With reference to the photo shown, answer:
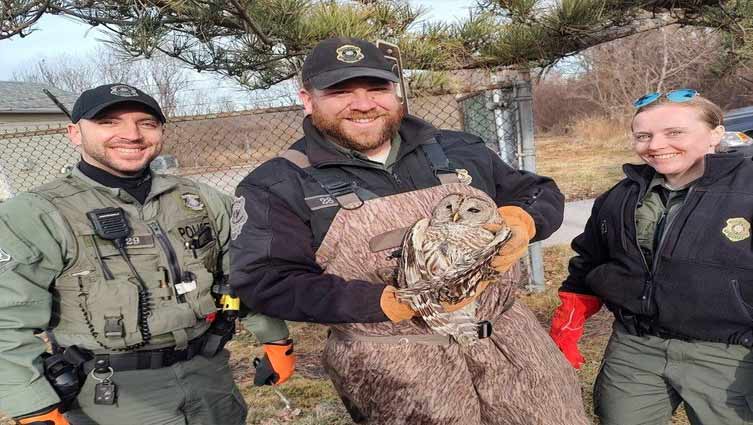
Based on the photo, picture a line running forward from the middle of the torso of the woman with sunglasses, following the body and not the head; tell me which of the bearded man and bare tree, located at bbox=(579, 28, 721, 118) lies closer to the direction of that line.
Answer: the bearded man

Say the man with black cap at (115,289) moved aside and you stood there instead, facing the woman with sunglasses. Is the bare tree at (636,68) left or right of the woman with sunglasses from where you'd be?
left

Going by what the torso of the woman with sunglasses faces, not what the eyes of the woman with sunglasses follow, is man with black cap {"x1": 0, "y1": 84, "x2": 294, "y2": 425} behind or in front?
in front

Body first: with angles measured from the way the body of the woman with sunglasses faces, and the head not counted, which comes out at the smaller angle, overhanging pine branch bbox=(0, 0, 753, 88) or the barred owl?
the barred owl

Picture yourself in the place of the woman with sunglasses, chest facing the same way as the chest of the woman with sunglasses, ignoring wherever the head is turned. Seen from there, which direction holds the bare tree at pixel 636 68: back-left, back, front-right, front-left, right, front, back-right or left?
back-right

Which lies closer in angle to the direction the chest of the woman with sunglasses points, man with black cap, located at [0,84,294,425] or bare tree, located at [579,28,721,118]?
the man with black cap

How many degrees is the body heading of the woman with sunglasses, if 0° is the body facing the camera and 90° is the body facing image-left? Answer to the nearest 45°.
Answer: approximately 45°
